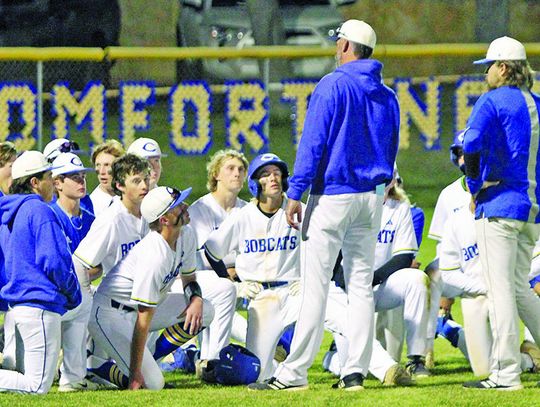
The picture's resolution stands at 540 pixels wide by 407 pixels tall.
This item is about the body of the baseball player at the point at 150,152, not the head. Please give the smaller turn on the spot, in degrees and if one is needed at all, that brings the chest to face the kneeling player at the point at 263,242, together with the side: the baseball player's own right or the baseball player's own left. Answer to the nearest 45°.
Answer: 0° — they already face them

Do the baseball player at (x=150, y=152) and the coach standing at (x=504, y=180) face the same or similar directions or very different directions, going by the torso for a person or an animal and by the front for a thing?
very different directions

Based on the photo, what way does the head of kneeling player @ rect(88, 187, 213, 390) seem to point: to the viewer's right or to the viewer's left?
to the viewer's right

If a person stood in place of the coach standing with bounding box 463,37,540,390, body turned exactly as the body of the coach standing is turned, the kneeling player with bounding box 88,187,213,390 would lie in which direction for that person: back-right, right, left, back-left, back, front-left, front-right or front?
front-left

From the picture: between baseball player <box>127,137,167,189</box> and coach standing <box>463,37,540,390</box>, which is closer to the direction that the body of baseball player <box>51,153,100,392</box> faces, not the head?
the coach standing

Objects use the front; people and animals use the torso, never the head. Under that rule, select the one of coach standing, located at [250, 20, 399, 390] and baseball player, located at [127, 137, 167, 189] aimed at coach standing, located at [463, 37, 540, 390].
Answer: the baseball player

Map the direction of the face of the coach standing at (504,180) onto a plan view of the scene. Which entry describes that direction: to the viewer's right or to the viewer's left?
to the viewer's left

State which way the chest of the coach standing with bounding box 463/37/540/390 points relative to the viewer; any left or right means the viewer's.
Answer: facing away from the viewer and to the left of the viewer

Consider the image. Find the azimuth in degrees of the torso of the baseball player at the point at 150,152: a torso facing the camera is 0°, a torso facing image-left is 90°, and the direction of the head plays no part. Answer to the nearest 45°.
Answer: approximately 315°

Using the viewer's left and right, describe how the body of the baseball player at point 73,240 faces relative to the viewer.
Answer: facing the viewer and to the right of the viewer

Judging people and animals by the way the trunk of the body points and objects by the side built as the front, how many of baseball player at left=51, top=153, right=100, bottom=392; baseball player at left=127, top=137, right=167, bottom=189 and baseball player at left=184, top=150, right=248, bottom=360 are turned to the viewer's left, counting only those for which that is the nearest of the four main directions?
0

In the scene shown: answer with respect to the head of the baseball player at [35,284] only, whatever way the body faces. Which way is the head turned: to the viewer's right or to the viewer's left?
to the viewer's right

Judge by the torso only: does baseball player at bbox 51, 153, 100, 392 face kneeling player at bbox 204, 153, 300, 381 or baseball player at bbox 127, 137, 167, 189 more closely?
the kneeling player

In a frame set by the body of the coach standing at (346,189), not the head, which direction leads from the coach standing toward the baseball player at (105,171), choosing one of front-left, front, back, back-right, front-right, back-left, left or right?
front

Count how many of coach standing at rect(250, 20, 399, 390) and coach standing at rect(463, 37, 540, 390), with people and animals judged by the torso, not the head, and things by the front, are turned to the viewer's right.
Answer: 0
